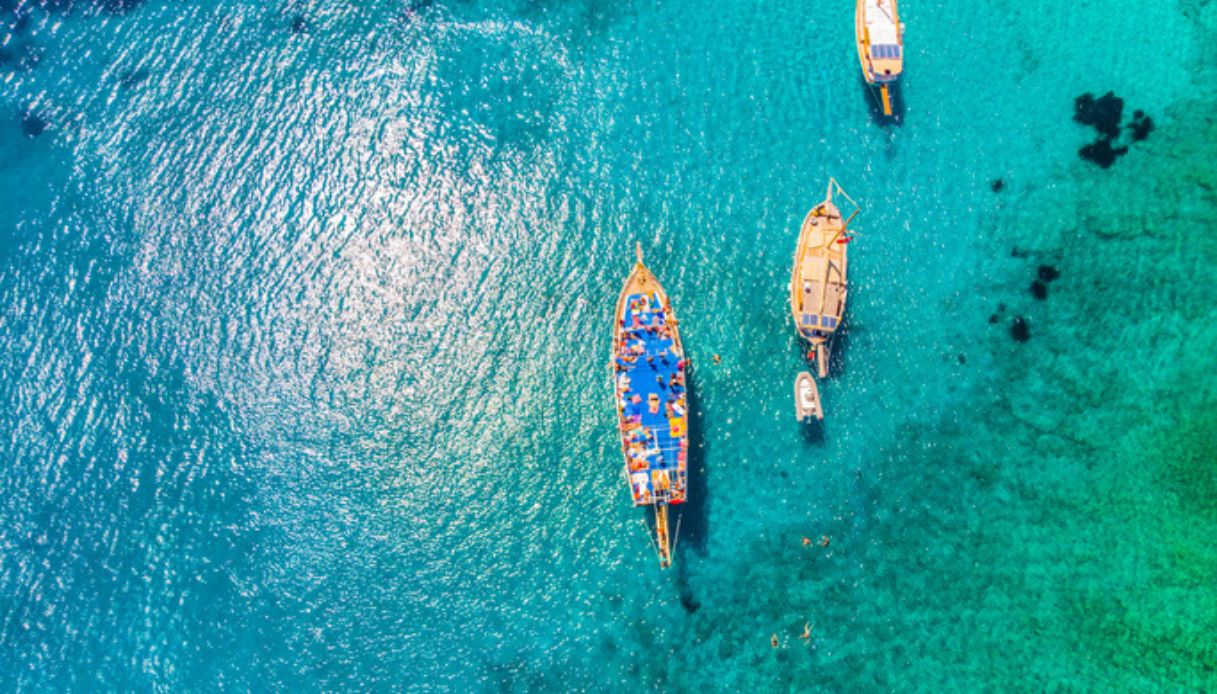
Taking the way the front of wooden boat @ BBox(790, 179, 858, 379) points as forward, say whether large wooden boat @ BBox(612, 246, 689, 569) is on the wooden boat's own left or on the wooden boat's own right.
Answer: on the wooden boat's own left

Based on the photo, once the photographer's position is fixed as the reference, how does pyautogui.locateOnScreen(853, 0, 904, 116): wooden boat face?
facing away from the viewer

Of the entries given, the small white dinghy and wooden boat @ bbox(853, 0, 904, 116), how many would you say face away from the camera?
2

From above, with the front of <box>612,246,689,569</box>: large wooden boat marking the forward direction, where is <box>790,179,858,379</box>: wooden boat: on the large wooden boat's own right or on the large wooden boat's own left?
on the large wooden boat's own right

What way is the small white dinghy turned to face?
away from the camera

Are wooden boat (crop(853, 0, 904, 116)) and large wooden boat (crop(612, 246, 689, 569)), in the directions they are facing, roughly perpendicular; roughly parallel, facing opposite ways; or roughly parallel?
roughly parallel

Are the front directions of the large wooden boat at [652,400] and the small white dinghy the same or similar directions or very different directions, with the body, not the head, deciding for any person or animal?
same or similar directions

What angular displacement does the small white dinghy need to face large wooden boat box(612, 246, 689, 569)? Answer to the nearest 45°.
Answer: approximately 90° to its left

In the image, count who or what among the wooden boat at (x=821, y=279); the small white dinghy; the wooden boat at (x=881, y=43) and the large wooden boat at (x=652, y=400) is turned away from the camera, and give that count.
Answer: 4

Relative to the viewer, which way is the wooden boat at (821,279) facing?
away from the camera

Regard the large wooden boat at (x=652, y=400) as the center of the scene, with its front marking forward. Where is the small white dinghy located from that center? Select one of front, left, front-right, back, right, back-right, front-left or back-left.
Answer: right

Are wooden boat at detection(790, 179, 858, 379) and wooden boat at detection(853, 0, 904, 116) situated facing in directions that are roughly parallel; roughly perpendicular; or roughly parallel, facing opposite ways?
roughly parallel

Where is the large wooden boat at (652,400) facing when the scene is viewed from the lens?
facing away from the viewer
